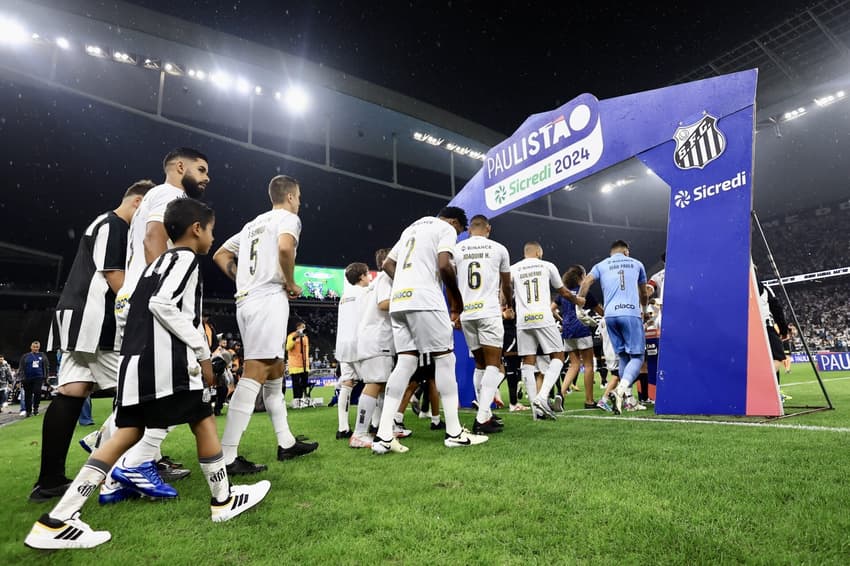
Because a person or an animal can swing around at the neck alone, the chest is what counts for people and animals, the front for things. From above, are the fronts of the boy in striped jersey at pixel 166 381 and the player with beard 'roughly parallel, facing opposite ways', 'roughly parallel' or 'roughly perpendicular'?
roughly parallel

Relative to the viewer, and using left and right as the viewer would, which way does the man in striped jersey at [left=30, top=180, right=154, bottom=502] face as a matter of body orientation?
facing away from the viewer and to the right of the viewer

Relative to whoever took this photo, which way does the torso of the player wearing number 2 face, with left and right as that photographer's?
facing away from the viewer and to the right of the viewer

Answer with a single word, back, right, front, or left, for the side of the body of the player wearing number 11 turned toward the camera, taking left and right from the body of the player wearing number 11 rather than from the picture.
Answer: back

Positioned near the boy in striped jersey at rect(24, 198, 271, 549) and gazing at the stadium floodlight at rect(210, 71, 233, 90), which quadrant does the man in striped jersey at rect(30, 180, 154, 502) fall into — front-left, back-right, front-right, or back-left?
front-left

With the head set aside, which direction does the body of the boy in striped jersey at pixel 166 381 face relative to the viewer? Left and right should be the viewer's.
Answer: facing to the right of the viewer

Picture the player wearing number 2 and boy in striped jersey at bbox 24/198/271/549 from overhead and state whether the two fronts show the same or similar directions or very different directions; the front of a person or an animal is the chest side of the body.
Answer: same or similar directions

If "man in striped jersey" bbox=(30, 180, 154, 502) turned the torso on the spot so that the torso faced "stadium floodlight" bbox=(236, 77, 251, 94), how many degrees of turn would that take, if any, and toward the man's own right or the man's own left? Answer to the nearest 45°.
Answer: approximately 45° to the man's own left

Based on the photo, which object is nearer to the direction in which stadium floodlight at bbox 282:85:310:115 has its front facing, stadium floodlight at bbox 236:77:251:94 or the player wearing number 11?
the player wearing number 11

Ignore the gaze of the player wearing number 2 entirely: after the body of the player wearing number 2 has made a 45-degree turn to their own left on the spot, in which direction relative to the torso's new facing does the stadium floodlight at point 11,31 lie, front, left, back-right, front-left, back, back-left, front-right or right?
front-left

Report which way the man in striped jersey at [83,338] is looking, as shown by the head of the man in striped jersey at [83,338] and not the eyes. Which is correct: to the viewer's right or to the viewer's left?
to the viewer's right

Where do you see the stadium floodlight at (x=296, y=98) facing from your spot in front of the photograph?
facing the viewer

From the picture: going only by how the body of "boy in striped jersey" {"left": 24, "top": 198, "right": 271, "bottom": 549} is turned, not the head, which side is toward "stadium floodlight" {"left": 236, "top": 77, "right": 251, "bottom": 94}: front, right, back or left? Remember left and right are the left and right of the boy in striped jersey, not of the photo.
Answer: left

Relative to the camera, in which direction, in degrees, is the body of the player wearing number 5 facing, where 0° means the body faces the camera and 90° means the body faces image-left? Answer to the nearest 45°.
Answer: approximately 225°
